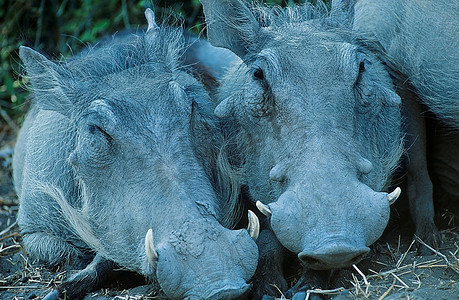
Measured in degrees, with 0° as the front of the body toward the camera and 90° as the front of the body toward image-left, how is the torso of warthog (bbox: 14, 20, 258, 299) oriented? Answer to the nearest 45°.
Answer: approximately 315°
